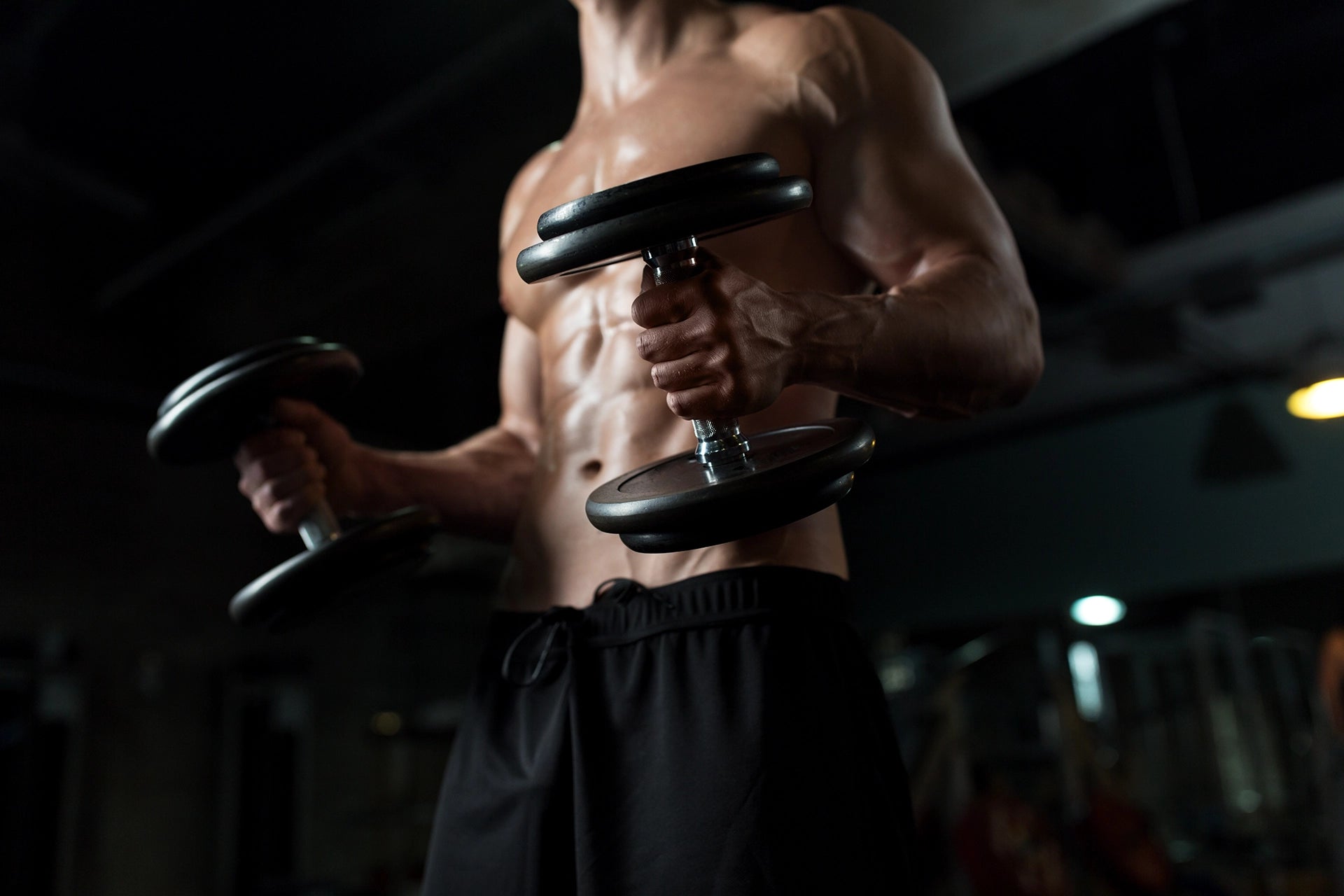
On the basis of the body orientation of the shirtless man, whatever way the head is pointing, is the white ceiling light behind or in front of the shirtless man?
behind

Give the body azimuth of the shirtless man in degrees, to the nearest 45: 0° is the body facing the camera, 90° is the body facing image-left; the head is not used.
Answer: approximately 45°

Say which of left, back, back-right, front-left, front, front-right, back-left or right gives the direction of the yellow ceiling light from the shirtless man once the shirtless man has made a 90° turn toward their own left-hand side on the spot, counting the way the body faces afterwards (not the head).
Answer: left
